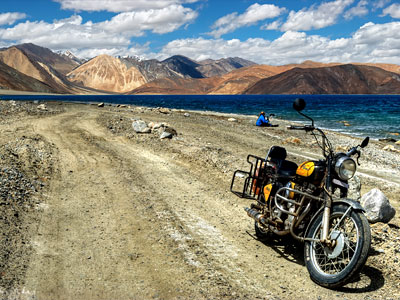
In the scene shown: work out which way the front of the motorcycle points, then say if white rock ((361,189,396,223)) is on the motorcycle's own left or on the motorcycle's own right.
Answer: on the motorcycle's own left

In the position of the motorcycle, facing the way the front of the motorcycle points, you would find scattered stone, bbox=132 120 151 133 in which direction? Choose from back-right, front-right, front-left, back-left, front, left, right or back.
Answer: back

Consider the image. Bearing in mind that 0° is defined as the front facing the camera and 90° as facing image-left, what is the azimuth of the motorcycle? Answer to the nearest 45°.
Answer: approximately 315°

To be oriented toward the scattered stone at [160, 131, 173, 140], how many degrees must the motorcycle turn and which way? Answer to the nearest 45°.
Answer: approximately 180°
